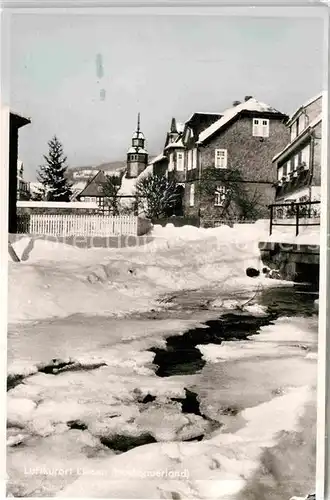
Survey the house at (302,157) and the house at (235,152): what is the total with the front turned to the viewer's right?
0

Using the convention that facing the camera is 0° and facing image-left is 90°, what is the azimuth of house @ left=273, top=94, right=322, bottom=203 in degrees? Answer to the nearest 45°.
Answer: approximately 45°
